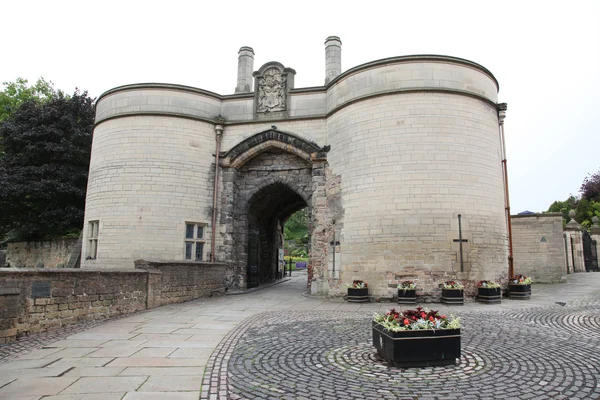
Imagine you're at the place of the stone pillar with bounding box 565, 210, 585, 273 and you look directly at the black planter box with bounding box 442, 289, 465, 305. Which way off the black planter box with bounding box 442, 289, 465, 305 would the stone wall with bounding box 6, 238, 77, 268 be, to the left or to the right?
right

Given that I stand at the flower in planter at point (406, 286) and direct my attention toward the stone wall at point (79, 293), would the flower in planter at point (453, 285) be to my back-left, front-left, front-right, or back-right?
back-left

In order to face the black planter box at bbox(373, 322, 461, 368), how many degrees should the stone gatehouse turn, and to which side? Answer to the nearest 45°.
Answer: approximately 45° to its left

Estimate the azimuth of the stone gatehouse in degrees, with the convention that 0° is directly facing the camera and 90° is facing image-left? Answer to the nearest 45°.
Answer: approximately 45°

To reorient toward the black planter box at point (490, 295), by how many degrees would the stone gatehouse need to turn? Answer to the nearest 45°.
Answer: approximately 90° to its left

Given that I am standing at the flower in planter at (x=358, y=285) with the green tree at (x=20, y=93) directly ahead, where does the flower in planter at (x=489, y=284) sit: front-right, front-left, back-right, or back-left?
back-right

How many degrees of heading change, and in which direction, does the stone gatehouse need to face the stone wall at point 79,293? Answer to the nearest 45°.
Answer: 0° — it already faces it
